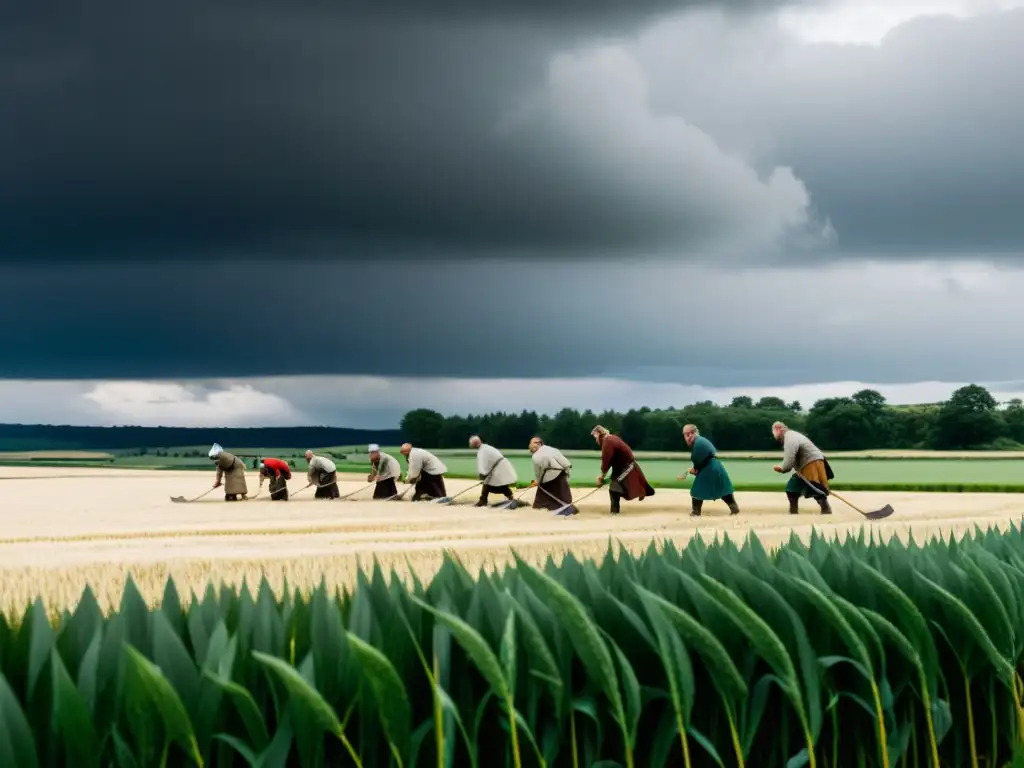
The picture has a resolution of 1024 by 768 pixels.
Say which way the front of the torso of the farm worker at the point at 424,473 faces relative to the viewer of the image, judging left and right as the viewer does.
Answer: facing to the left of the viewer

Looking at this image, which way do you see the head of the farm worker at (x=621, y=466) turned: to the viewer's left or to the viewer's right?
to the viewer's left

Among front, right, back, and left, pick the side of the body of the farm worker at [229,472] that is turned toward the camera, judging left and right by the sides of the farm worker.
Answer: left

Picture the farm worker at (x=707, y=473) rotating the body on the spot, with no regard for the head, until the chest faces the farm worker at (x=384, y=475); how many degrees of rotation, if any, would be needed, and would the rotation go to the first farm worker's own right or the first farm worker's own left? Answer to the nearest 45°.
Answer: approximately 45° to the first farm worker's own right

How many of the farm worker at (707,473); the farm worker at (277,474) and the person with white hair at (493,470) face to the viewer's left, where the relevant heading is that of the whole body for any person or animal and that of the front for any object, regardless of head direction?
3

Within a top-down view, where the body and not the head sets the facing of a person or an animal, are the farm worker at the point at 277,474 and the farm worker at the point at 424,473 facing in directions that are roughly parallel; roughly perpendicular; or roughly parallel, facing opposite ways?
roughly parallel

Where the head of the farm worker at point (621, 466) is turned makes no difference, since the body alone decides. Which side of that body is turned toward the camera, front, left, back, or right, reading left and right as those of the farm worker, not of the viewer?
left

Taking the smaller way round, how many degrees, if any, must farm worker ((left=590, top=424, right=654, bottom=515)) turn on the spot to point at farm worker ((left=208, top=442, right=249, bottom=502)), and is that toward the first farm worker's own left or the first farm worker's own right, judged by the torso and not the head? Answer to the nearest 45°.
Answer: approximately 45° to the first farm worker's own right

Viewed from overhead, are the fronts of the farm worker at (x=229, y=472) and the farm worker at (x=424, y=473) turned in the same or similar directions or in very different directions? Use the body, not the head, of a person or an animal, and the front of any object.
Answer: same or similar directions

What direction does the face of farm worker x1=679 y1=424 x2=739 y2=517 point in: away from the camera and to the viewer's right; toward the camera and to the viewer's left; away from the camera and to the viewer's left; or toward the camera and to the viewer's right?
toward the camera and to the viewer's left

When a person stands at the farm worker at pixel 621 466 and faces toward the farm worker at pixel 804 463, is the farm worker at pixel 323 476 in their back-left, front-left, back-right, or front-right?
back-left

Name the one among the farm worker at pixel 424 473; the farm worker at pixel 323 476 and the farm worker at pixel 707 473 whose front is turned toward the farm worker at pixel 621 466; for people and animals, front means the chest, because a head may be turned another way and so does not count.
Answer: the farm worker at pixel 707 473

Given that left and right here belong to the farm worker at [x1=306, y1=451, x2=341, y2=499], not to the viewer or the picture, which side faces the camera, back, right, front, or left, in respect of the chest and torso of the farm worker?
left

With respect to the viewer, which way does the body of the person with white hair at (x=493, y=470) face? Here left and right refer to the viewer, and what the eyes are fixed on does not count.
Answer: facing to the left of the viewer

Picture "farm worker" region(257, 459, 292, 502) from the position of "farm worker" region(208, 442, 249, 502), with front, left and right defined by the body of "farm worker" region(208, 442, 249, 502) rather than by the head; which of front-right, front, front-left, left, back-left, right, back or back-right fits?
back

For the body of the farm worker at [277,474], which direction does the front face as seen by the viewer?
to the viewer's left

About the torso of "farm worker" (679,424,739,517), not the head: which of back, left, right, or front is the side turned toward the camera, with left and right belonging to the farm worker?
left

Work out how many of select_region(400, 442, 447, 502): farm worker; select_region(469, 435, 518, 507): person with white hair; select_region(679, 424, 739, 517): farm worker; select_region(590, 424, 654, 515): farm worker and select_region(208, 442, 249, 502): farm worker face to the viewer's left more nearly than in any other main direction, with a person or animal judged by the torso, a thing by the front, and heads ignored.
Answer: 5
